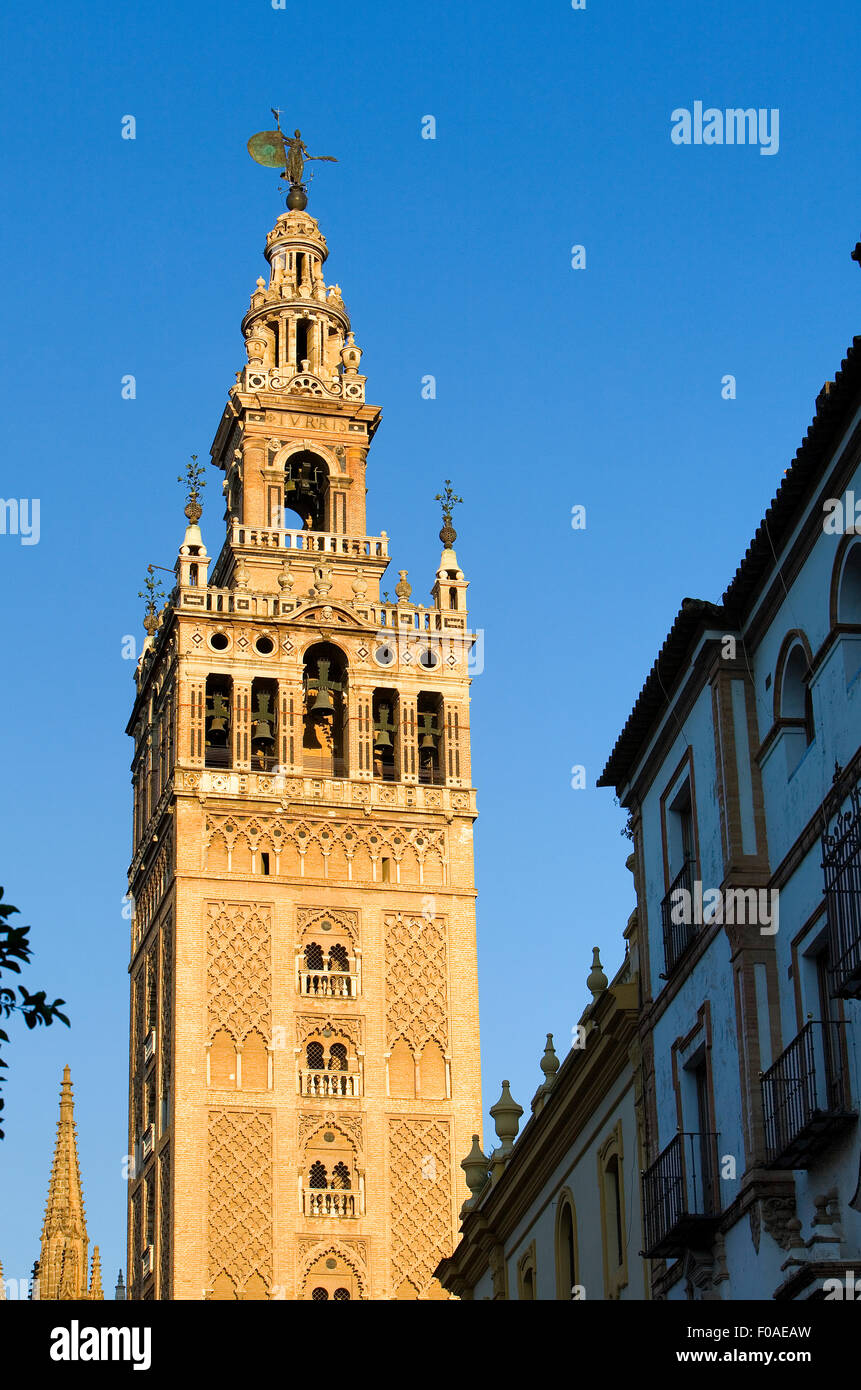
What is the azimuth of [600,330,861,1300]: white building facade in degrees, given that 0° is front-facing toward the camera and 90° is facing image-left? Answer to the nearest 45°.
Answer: approximately 45°
